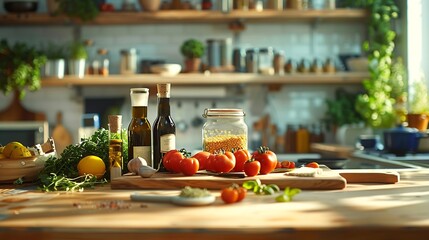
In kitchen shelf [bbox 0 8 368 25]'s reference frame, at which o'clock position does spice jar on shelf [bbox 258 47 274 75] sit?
The spice jar on shelf is roughly at 9 o'clock from the kitchen shelf.

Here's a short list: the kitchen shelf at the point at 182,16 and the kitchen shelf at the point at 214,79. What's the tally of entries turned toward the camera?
2

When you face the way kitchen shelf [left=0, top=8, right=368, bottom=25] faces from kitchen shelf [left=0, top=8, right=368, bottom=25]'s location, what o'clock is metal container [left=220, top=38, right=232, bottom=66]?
The metal container is roughly at 9 o'clock from the kitchen shelf.

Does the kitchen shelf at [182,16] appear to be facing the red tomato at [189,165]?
yes

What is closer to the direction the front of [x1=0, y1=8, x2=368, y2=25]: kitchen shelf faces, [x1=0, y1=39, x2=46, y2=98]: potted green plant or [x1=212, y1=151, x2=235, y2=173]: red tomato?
the red tomato

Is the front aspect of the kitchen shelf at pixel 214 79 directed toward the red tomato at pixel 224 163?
yes

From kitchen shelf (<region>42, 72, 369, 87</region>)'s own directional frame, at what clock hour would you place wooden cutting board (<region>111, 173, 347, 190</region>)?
The wooden cutting board is roughly at 12 o'clock from the kitchen shelf.

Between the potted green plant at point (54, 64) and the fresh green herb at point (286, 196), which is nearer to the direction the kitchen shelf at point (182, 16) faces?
the fresh green herb

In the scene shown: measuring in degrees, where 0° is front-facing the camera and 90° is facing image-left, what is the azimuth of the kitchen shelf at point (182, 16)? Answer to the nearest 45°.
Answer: approximately 0°

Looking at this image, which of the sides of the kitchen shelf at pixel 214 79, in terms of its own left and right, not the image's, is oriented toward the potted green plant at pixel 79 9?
right

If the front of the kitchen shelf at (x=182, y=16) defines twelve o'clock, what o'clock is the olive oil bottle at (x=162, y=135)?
The olive oil bottle is roughly at 12 o'clock from the kitchen shelf.
